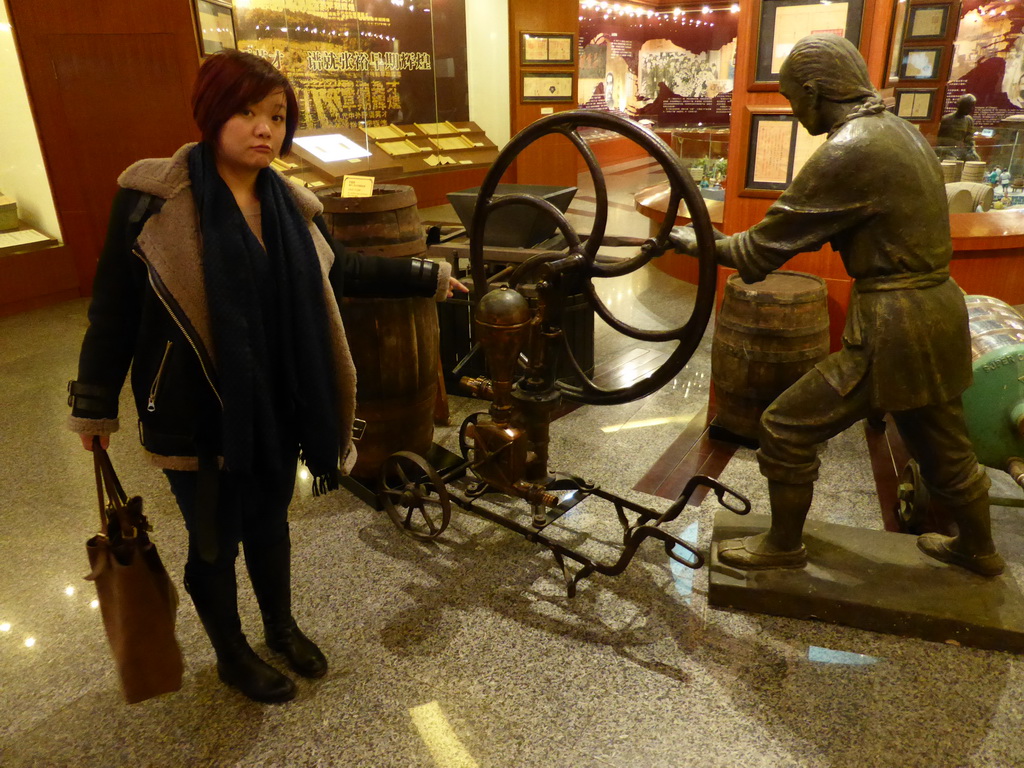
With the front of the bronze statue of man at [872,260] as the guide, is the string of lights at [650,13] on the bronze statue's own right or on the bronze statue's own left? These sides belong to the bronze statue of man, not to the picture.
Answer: on the bronze statue's own right

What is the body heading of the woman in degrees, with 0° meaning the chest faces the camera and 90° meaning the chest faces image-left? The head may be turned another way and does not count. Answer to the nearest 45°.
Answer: approximately 315°

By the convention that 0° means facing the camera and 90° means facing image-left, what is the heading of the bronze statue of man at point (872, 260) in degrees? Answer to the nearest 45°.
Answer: approximately 90°

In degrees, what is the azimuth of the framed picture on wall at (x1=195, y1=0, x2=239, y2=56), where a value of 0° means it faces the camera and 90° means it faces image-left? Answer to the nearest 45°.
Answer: approximately 315°

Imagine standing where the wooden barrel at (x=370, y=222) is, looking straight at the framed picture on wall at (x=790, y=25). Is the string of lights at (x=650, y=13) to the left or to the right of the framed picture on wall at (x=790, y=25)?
left

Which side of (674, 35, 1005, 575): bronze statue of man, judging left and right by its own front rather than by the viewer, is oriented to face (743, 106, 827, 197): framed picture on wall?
right

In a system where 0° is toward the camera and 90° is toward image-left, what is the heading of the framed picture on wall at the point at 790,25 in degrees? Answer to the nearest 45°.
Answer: approximately 0°

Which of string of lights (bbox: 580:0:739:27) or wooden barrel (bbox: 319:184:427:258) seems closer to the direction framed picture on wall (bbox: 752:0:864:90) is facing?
the wooden barrel
